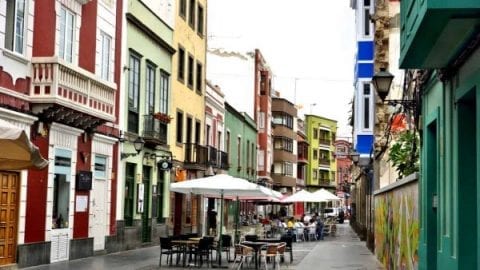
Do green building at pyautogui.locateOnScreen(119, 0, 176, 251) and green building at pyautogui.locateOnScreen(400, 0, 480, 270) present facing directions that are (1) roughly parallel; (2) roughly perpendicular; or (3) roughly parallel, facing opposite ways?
roughly parallel, facing opposite ways

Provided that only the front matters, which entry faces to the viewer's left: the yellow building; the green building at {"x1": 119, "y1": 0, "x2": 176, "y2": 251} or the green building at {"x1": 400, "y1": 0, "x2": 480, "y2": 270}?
the green building at {"x1": 400, "y1": 0, "x2": 480, "y2": 270}

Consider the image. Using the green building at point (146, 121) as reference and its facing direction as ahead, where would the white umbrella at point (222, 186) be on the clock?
The white umbrella is roughly at 1 o'clock from the green building.

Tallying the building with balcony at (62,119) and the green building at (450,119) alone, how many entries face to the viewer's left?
1

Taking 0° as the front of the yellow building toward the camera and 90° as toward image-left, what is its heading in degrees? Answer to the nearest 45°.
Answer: approximately 315°

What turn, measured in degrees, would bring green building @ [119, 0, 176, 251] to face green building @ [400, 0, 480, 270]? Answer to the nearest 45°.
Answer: approximately 45° to its right

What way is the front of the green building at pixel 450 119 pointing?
to the viewer's left

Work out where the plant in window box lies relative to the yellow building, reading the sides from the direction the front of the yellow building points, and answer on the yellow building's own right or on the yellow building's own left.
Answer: on the yellow building's own right

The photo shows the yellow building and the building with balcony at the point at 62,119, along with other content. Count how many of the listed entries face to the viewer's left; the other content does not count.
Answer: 0

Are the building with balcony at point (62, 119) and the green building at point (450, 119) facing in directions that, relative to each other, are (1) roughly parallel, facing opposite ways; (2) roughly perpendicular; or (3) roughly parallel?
roughly parallel, facing opposite ways

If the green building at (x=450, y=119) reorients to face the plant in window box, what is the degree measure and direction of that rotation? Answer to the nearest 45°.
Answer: approximately 45° to its right

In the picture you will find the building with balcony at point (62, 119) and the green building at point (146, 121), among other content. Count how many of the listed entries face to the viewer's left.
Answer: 0

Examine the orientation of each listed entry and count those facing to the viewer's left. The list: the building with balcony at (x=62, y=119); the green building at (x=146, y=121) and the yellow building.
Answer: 0

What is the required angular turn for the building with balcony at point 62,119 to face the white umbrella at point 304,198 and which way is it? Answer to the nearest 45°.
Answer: approximately 90° to its left

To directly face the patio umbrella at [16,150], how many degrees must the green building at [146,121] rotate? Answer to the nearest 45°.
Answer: approximately 45° to its right
